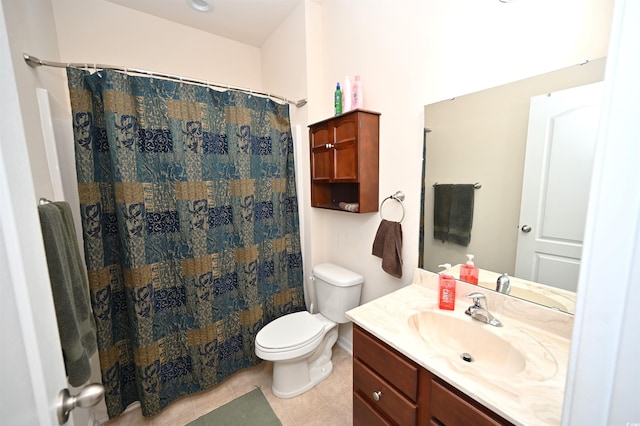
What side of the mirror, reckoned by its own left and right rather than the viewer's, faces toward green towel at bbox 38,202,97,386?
front

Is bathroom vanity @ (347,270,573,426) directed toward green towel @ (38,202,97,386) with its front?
yes

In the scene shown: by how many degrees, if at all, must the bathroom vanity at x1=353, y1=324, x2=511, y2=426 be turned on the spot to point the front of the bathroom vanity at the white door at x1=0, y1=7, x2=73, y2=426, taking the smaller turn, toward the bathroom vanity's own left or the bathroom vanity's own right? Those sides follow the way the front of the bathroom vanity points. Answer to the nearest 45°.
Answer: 0° — it already faces it

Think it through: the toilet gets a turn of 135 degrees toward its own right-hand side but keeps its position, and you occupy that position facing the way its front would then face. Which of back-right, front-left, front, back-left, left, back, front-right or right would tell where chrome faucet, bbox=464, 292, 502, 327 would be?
back-right

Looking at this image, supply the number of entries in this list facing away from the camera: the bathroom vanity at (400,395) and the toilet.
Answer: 0

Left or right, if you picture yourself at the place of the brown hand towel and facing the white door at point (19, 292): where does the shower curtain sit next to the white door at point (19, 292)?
right

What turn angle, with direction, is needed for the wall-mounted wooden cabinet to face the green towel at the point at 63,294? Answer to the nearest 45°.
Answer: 0° — it already faces it

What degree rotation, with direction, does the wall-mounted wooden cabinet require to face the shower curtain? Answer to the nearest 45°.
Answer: approximately 45° to its right

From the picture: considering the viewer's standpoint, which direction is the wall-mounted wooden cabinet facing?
facing the viewer and to the left of the viewer
